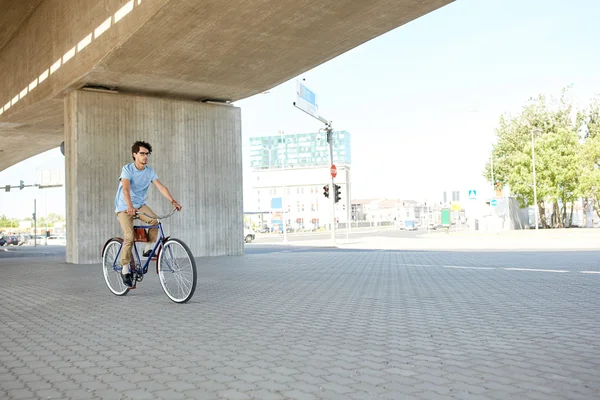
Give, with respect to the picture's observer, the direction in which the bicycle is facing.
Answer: facing the viewer and to the right of the viewer

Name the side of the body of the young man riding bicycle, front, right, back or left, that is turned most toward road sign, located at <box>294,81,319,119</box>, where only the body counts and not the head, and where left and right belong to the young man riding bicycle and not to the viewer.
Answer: left

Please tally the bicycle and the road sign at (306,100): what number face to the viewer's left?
0

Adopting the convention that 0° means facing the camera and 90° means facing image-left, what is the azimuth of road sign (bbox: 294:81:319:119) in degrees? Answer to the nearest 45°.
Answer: approximately 315°

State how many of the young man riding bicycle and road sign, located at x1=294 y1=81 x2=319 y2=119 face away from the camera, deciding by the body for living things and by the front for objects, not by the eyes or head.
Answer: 0

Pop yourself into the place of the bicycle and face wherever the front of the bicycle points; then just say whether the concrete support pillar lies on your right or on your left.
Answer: on your left

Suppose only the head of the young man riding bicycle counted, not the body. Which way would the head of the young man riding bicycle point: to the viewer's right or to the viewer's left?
to the viewer's right
